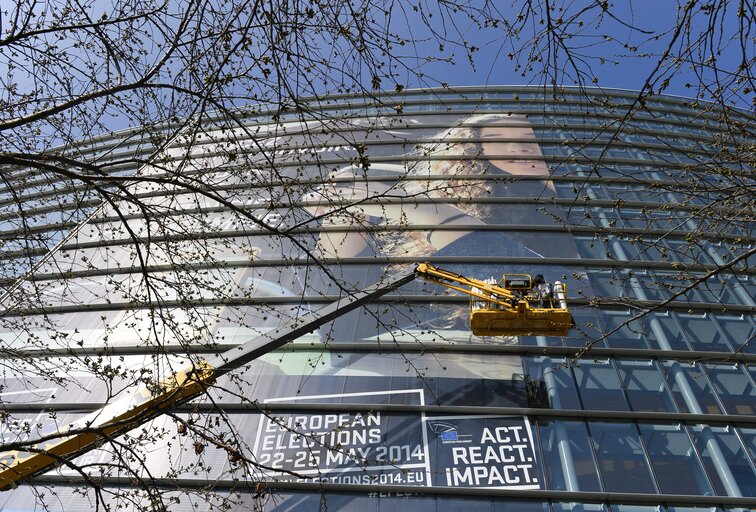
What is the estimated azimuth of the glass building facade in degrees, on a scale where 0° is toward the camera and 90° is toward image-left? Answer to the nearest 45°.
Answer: approximately 0°
